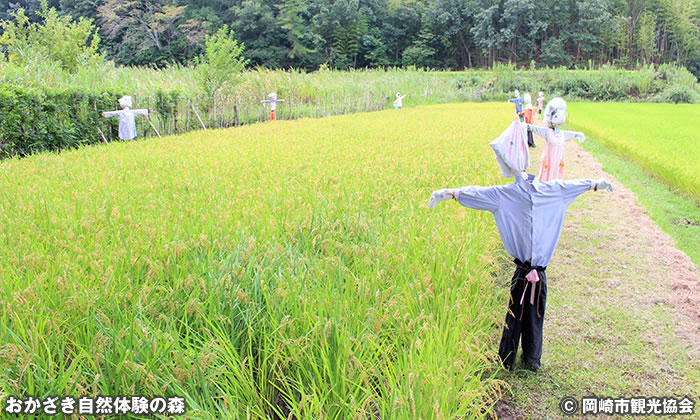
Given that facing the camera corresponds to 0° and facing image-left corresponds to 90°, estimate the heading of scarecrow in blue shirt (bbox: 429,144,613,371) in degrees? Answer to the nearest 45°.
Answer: approximately 0°

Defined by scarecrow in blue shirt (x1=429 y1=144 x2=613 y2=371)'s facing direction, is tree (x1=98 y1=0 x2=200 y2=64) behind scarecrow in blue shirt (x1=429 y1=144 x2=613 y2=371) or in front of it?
behind

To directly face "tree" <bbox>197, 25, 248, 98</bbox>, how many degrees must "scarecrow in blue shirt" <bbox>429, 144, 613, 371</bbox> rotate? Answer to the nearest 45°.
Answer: approximately 135° to its right

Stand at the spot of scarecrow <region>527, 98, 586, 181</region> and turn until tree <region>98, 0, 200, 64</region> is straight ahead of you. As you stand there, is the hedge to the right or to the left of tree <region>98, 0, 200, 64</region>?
left

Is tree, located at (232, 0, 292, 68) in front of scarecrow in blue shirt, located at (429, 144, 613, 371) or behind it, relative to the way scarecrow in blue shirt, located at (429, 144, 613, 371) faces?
behind

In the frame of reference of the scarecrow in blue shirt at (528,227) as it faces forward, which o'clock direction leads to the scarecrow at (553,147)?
The scarecrow is roughly at 6 o'clock from the scarecrow in blue shirt.
